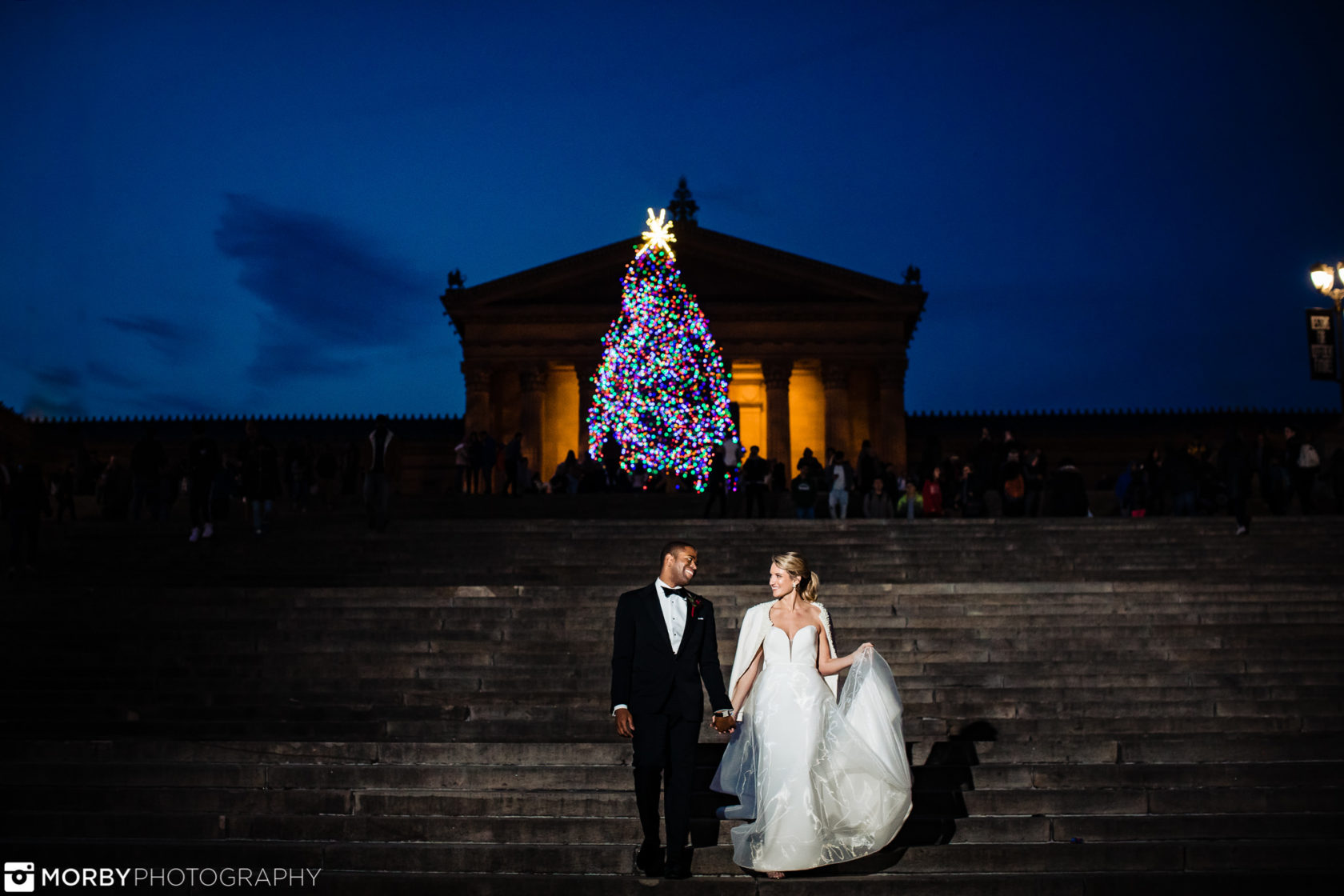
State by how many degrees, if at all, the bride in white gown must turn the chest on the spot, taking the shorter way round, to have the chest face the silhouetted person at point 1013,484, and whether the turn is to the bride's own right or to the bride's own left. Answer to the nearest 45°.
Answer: approximately 180°

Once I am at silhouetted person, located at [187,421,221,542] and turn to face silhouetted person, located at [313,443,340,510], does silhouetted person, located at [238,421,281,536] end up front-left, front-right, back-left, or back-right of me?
front-right

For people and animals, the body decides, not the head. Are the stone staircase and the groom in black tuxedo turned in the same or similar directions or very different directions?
same or similar directions

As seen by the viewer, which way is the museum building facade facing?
toward the camera

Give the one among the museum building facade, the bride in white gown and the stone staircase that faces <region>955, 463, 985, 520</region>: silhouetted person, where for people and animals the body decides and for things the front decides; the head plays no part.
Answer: the museum building facade

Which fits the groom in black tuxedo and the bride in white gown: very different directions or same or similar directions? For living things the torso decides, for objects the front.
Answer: same or similar directions

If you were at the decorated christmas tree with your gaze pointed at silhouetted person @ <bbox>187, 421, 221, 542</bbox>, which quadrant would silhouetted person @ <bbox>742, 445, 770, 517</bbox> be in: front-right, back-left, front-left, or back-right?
front-left

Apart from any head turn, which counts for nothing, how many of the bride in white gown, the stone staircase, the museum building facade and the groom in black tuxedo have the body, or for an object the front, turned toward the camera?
4

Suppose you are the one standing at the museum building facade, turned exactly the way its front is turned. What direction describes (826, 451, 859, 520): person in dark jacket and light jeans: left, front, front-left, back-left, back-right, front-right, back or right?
front

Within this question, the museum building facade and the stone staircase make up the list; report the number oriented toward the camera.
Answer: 2

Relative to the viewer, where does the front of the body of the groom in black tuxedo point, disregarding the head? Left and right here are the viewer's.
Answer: facing the viewer

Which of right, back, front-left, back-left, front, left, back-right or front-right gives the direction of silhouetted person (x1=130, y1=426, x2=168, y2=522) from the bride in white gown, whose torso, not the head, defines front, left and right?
back-right

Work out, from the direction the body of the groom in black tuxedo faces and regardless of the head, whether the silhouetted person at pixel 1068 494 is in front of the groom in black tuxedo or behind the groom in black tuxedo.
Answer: behind

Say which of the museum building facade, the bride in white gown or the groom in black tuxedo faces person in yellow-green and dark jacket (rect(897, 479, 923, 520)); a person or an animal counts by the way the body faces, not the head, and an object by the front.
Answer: the museum building facade
